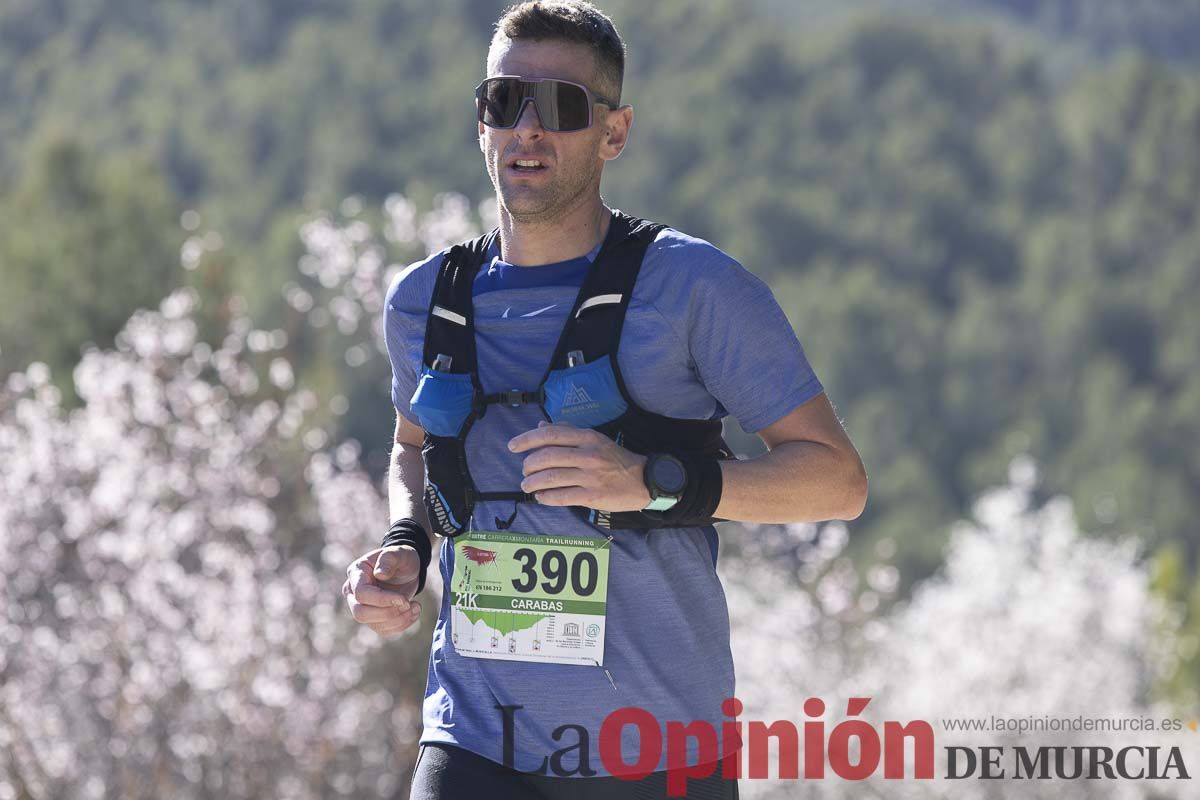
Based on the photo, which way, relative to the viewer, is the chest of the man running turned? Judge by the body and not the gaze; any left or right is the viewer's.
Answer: facing the viewer and to the left of the viewer
